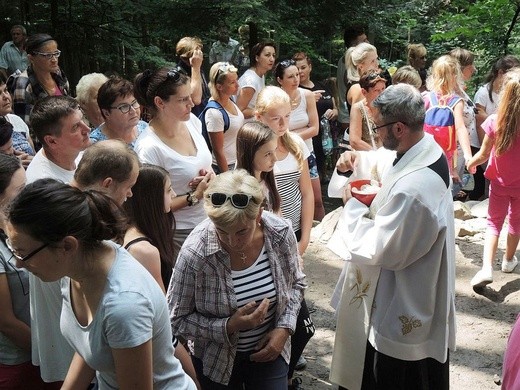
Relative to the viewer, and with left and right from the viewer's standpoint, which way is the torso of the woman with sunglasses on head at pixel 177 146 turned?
facing the viewer and to the right of the viewer

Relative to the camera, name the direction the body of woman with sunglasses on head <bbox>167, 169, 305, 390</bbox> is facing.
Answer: toward the camera

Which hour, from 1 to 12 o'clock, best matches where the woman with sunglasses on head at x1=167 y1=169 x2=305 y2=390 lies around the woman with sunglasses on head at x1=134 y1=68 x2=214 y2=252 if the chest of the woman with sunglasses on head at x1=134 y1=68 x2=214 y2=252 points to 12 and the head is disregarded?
the woman with sunglasses on head at x1=167 y1=169 x2=305 y2=390 is roughly at 1 o'clock from the woman with sunglasses on head at x1=134 y1=68 x2=214 y2=252.

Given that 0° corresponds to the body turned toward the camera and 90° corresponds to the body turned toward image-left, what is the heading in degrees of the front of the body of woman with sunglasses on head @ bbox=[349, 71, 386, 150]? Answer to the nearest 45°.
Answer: approximately 315°

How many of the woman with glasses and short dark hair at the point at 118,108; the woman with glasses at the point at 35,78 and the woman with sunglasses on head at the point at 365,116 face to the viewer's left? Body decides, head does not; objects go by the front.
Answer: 0

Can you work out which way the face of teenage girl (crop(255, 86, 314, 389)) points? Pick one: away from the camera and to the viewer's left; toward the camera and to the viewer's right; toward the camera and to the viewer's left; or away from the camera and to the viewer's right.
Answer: toward the camera and to the viewer's right

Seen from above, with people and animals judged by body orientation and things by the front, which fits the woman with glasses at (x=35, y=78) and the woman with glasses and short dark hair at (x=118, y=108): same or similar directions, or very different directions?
same or similar directions

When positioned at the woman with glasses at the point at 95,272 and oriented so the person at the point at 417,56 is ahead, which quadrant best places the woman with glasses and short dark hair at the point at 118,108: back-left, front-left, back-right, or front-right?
front-left

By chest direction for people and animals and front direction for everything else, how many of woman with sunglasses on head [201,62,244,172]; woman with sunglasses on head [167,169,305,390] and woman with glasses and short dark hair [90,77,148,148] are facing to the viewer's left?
0

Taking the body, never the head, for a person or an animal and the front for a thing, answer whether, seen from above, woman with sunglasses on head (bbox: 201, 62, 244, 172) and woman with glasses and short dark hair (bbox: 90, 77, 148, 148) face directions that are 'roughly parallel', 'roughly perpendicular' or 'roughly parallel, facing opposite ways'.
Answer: roughly parallel

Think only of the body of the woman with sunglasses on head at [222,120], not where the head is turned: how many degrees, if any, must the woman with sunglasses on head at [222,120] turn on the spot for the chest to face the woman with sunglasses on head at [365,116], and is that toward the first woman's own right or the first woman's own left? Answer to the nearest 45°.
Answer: approximately 45° to the first woman's own left

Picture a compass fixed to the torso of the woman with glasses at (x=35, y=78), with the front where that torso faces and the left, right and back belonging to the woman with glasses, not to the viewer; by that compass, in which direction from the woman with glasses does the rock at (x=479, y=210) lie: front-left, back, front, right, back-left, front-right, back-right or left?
front-left

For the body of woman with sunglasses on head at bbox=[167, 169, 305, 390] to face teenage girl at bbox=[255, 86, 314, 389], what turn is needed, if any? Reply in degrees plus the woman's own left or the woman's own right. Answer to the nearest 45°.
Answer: approximately 180°

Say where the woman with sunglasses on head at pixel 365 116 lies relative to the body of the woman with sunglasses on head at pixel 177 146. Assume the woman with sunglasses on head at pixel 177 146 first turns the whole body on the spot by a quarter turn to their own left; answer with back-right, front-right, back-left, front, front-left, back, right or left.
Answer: front
